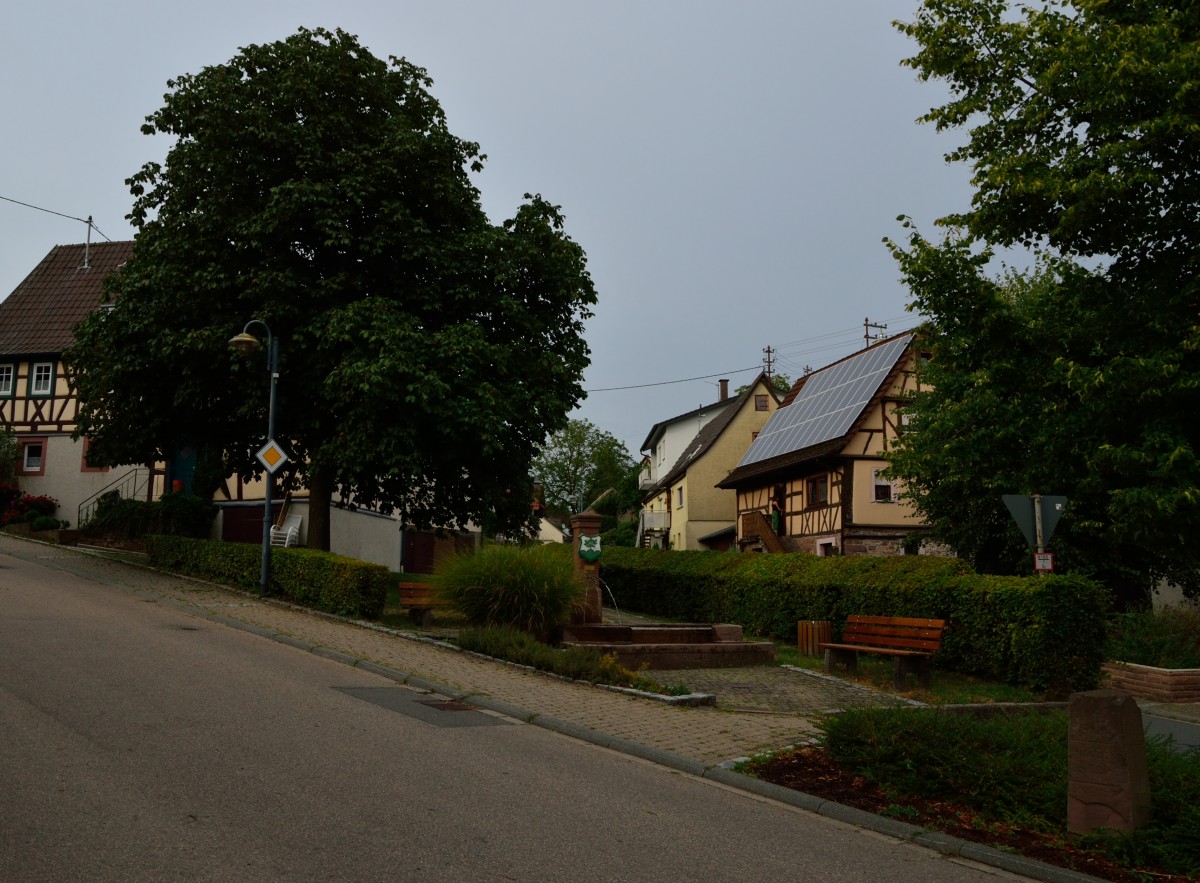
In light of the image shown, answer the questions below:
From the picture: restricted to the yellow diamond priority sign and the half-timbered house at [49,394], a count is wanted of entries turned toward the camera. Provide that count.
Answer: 2

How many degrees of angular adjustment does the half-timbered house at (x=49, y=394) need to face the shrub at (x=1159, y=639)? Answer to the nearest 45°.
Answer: approximately 45° to its left

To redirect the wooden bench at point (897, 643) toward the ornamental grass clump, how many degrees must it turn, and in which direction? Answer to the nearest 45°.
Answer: approximately 45° to its right

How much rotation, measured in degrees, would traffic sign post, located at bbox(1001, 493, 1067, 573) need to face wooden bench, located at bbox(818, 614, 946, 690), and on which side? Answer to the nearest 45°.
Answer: approximately 90° to its left

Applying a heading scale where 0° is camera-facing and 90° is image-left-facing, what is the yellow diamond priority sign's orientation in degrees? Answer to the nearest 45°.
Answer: approximately 0°

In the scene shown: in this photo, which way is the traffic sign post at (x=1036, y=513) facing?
away from the camera

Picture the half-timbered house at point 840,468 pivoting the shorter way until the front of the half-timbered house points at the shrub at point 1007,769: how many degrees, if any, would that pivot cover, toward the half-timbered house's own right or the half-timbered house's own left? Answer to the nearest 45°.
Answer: approximately 45° to the half-timbered house's own left

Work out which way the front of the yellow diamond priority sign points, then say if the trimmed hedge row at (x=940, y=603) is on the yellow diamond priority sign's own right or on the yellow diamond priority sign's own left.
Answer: on the yellow diamond priority sign's own left

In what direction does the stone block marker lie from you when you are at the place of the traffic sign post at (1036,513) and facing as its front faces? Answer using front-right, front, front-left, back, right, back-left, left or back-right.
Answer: back

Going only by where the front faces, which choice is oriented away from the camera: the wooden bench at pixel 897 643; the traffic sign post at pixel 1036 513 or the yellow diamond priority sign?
the traffic sign post

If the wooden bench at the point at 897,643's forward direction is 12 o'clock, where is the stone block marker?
The stone block marker is roughly at 10 o'clock from the wooden bench.

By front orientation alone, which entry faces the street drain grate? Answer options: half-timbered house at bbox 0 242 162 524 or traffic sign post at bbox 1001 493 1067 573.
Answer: the half-timbered house
